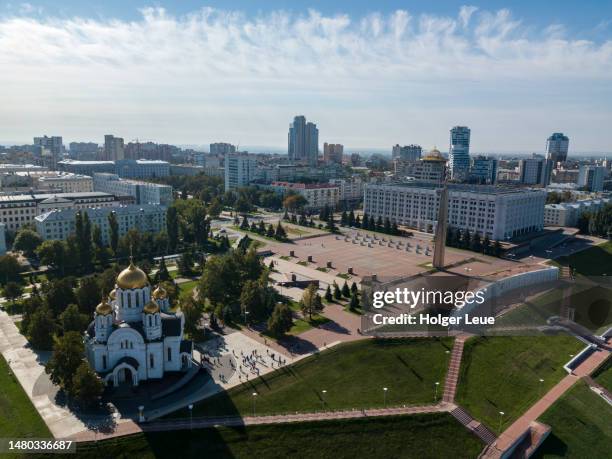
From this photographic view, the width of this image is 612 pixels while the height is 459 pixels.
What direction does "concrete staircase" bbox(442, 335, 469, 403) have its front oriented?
toward the camera

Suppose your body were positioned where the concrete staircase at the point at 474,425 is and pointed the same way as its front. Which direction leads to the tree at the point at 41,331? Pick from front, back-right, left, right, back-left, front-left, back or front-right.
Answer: back-right

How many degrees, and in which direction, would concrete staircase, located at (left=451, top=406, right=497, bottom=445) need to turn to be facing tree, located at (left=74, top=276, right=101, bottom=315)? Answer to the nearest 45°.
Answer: approximately 135° to its right

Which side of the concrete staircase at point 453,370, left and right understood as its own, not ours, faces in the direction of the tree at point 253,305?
right

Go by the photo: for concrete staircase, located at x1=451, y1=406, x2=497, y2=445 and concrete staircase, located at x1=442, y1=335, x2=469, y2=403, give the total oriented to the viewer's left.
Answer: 0

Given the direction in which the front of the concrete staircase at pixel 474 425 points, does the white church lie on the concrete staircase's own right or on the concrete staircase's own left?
on the concrete staircase's own right

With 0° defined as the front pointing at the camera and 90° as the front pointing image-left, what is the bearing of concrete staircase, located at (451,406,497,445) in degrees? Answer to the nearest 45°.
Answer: approximately 315°

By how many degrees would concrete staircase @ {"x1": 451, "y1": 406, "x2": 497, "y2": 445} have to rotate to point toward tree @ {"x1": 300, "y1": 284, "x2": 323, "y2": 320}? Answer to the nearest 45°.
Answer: approximately 180°

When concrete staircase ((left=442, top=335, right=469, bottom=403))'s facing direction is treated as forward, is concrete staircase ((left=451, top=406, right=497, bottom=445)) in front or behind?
in front

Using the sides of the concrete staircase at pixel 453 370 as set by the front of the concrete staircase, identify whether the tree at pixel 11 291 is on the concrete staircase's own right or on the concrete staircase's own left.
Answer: on the concrete staircase's own right

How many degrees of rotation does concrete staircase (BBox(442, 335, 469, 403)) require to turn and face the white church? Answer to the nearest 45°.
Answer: approximately 45° to its right
